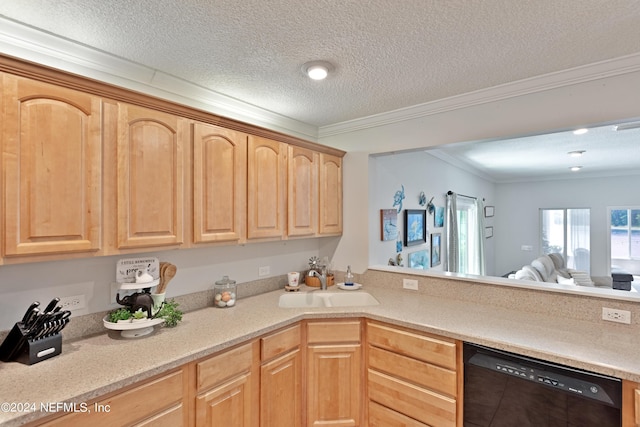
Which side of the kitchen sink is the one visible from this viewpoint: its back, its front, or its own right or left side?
front

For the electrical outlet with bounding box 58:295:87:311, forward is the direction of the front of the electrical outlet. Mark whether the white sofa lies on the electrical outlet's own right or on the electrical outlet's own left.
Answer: on the electrical outlet's own left

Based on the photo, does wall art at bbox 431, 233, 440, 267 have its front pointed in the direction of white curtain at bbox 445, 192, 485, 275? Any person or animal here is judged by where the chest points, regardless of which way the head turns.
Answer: no

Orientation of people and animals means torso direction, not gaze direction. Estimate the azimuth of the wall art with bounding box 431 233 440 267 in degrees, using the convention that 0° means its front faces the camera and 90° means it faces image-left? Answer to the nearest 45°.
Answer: approximately 315°

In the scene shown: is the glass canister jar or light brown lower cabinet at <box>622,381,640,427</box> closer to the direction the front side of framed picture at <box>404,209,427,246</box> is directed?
the light brown lower cabinet

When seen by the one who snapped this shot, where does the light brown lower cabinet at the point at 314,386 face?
facing the viewer

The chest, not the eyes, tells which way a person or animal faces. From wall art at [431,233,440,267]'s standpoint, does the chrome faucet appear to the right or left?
on its right

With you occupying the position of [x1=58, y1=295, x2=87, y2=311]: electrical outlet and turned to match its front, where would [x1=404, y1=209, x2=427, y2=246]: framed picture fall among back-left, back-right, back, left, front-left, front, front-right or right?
left

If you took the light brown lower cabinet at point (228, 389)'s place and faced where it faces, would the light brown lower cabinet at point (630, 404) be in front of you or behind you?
in front

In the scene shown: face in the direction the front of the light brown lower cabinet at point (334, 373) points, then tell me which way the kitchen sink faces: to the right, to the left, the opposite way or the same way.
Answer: the same way

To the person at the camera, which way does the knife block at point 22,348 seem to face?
facing the viewer and to the right of the viewer

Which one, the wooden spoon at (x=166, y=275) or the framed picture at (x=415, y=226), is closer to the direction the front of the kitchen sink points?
the wooden spoon

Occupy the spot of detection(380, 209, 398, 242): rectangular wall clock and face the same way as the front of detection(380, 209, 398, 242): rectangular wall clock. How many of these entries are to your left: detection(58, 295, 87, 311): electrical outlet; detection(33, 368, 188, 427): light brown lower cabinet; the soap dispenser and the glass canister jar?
0
